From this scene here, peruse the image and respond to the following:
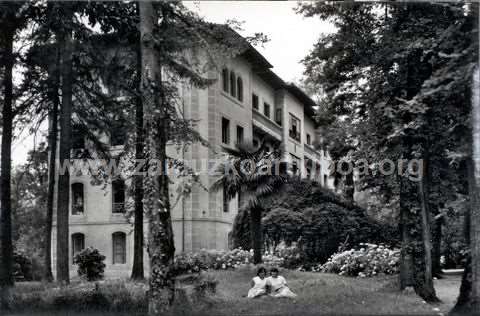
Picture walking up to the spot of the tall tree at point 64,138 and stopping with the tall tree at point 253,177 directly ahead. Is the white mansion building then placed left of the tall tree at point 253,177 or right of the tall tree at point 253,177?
left

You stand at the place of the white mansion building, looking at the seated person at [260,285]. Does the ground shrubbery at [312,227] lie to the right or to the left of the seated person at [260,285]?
left
